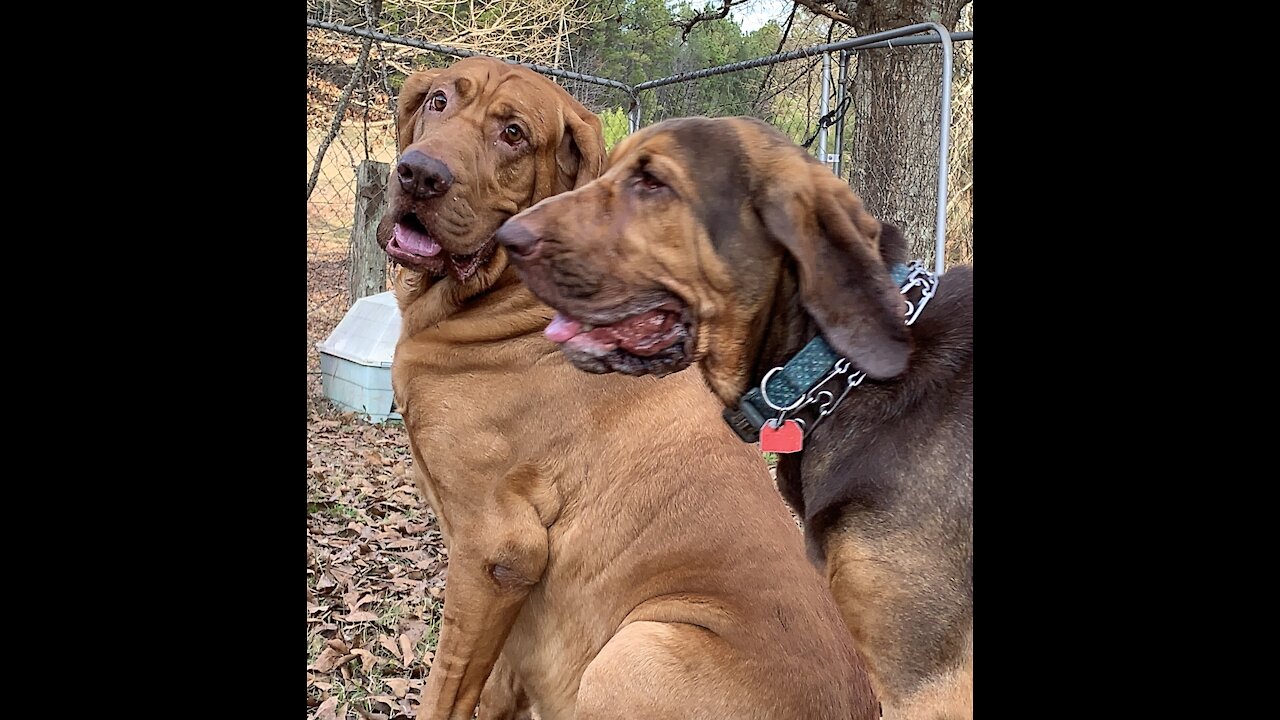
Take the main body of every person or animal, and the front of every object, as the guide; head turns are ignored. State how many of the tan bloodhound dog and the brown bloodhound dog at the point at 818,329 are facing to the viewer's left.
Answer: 2

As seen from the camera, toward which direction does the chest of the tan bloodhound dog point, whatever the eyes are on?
to the viewer's left

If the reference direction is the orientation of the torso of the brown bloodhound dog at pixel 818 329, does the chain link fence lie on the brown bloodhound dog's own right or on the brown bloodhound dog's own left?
on the brown bloodhound dog's own right

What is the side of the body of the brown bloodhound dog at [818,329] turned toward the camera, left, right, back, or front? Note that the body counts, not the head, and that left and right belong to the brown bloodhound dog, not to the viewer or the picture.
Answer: left

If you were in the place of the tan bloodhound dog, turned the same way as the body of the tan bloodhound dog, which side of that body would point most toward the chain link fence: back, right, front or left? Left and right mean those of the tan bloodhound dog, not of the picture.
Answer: right
